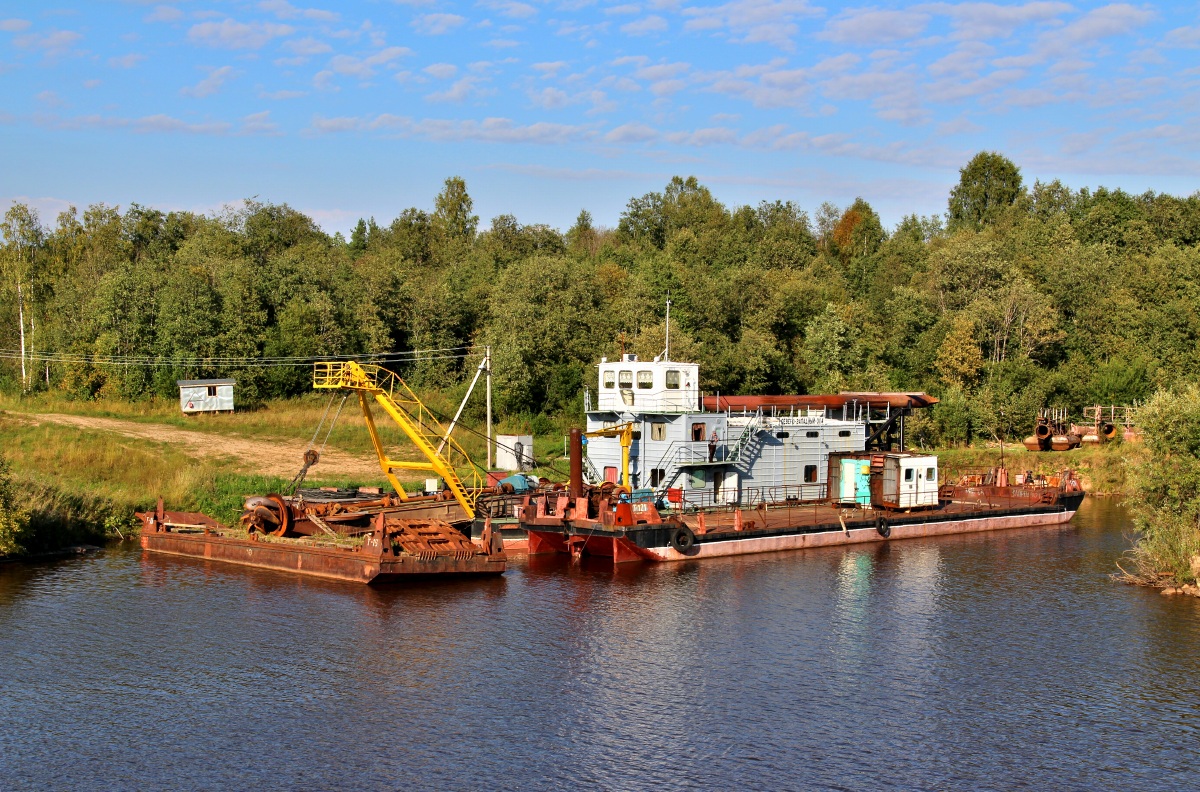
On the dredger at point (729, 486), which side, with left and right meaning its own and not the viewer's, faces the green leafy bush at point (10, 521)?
front

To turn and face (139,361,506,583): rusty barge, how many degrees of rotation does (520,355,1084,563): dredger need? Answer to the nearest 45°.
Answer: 0° — it already faces it

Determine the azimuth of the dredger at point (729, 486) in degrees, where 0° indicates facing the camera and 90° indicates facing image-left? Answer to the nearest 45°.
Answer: approximately 45°
